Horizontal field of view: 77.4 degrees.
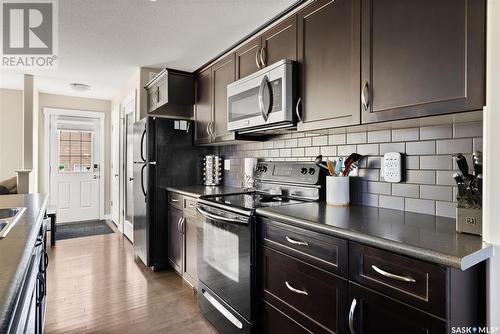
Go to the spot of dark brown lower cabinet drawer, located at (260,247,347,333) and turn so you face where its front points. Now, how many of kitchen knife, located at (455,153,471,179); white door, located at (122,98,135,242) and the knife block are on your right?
1

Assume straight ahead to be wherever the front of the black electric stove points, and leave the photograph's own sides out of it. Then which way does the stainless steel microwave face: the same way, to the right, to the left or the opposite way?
the same way

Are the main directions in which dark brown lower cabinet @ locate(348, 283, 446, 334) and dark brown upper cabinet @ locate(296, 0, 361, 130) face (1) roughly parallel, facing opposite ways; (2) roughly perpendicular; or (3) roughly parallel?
roughly parallel

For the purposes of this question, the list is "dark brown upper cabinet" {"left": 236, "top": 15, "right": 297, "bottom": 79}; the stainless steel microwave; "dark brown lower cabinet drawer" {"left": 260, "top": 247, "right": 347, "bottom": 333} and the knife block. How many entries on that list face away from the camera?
0

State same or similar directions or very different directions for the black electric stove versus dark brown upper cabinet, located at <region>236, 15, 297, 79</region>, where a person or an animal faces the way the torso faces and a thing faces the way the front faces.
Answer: same or similar directions

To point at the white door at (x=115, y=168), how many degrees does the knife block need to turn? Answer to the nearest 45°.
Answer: approximately 90° to its right

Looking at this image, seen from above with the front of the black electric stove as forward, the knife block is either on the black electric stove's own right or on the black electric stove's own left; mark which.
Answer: on the black electric stove's own left

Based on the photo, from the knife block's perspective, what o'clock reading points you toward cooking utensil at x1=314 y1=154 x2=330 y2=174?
The cooking utensil is roughly at 4 o'clock from the knife block.

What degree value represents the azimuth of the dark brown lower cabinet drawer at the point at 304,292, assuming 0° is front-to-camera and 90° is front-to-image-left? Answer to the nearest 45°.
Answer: approximately 45°

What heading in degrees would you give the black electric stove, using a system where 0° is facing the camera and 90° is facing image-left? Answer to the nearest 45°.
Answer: approximately 45°

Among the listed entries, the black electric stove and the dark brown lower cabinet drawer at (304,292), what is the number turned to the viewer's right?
0

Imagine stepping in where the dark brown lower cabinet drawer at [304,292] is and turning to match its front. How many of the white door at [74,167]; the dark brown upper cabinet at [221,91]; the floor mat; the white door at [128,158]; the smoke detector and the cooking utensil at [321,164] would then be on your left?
0

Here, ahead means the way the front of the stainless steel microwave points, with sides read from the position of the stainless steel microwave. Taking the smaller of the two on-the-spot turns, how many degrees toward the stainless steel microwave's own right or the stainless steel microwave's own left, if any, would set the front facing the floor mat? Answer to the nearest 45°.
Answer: approximately 90° to the stainless steel microwave's own right

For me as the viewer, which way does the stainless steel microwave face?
facing the viewer and to the left of the viewer

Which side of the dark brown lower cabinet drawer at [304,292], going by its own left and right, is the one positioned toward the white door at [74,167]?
right
